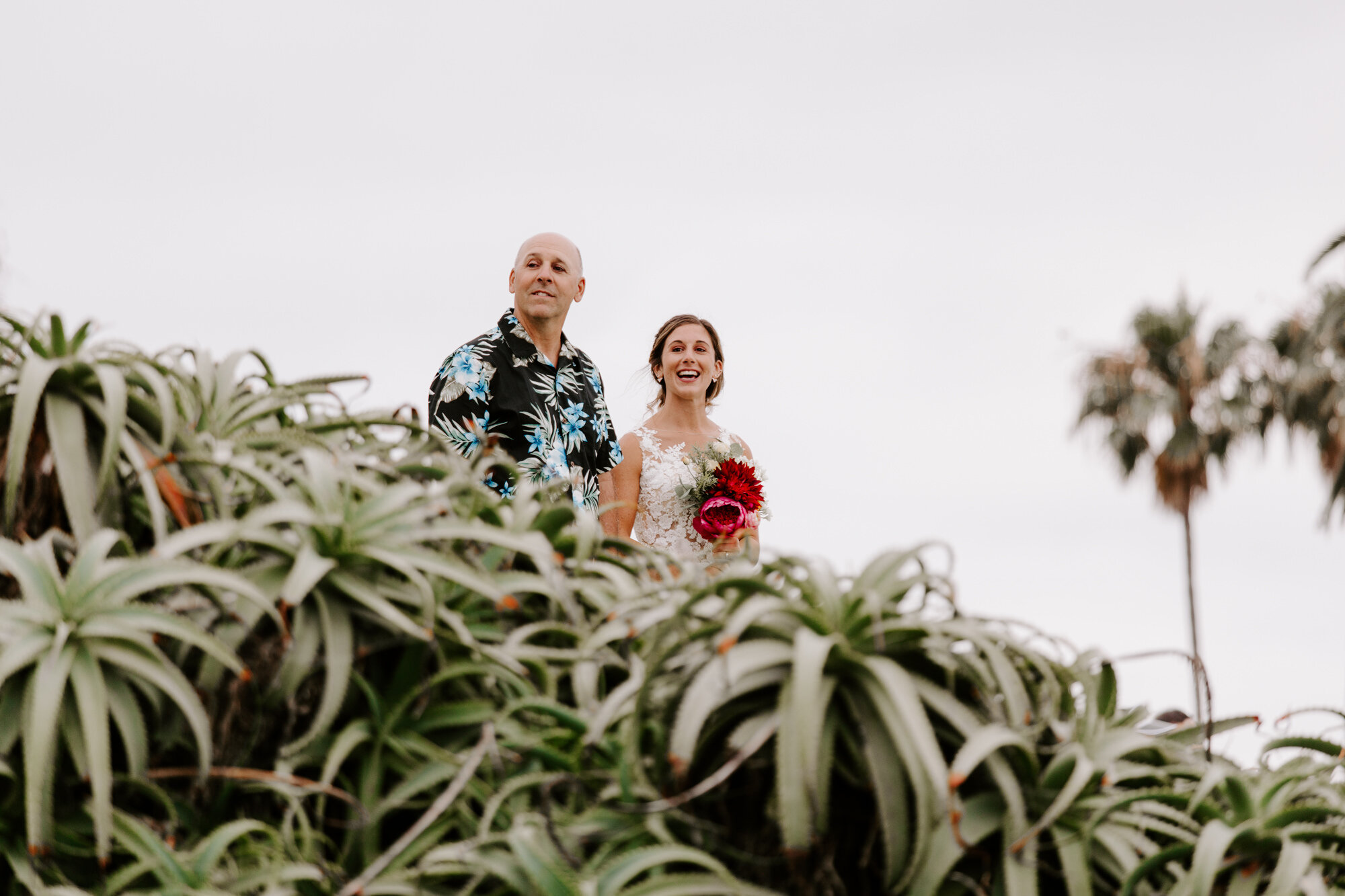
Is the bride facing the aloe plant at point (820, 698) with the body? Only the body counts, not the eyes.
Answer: yes

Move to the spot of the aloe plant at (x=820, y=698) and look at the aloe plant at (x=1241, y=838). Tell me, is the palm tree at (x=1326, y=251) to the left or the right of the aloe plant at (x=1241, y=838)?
left

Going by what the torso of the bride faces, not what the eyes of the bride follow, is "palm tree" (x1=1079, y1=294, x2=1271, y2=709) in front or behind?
behind

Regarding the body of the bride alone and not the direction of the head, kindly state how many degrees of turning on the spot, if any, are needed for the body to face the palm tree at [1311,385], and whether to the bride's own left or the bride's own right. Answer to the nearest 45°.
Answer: approximately 135° to the bride's own left

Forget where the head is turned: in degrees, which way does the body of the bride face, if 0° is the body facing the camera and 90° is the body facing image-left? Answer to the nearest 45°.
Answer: approximately 0°

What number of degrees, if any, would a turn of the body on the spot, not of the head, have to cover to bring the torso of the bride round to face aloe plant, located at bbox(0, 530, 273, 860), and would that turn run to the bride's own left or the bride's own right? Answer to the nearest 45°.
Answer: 0° — they already face it
